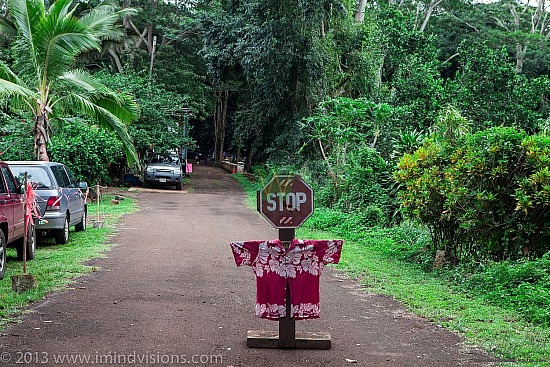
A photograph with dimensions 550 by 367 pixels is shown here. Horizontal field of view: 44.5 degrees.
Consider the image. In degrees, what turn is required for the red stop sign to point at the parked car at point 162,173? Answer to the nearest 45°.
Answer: approximately 180°

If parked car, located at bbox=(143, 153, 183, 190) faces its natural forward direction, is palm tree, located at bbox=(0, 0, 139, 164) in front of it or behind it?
in front

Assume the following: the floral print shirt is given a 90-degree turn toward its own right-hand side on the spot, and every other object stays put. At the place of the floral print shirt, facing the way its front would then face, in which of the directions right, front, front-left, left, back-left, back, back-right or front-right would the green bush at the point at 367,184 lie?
right

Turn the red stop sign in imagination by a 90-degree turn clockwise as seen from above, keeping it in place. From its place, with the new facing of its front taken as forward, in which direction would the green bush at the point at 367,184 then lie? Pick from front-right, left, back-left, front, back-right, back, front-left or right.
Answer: right

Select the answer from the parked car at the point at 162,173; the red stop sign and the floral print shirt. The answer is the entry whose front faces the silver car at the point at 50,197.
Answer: the parked car

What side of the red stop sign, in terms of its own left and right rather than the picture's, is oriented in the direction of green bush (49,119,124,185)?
back

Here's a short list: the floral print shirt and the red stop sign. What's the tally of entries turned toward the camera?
2

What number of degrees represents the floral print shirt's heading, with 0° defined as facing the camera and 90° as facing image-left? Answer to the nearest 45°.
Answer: approximately 0°
